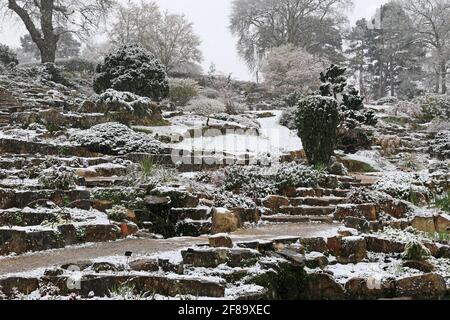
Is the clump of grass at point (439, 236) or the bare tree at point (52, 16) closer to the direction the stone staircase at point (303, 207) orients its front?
the clump of grass

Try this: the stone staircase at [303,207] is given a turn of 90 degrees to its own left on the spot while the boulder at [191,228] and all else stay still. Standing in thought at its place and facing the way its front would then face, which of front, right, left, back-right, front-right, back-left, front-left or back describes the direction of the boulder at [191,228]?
back-right

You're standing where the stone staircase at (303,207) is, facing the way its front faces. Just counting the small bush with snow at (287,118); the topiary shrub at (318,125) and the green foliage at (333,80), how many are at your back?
3

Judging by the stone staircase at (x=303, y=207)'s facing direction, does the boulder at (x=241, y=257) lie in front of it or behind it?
in front

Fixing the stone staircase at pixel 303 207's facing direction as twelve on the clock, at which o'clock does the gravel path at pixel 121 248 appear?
The gravel path is roughly at 1 o'clock from the stone staircase.

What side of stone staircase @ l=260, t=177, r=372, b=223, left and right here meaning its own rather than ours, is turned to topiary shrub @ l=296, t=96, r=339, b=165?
back

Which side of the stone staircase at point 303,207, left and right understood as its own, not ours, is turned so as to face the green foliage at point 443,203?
left

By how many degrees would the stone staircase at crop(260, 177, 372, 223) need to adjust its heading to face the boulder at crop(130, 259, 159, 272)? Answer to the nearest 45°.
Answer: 0° — it already faces it

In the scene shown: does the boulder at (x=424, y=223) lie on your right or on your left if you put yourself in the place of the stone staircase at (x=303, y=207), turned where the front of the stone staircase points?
on your left

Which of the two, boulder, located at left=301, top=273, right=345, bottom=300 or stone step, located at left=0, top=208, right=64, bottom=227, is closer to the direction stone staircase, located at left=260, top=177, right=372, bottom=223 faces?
the boulder

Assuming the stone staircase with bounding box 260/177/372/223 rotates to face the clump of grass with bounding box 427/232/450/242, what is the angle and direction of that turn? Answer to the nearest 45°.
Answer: approximately 45° to its left

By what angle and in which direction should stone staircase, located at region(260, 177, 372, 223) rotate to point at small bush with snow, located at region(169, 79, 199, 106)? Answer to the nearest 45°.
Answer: approximately 135° to its right

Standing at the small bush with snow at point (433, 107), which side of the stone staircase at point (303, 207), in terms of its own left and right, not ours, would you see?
back

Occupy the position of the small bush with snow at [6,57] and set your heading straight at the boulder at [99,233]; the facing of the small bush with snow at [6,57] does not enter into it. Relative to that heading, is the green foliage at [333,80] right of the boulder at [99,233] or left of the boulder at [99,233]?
left

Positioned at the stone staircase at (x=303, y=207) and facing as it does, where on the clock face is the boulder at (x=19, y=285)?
The boulder is roughly at 1 o'clock from the stone staircase.

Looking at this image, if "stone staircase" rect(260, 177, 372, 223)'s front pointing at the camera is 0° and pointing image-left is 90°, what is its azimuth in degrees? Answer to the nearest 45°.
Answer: approximately 0°

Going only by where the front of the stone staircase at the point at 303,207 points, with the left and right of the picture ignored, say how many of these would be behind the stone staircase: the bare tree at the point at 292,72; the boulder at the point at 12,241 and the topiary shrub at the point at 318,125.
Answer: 2

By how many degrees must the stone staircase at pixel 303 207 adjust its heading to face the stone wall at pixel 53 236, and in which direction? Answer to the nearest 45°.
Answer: approximately 45° to its right

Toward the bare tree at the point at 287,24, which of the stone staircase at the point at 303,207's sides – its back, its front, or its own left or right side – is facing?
back

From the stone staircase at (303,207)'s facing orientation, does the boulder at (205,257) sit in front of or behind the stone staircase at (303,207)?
in front

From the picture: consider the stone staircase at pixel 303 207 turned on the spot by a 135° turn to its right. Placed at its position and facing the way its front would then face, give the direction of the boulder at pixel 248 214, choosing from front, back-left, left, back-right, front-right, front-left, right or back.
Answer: left
